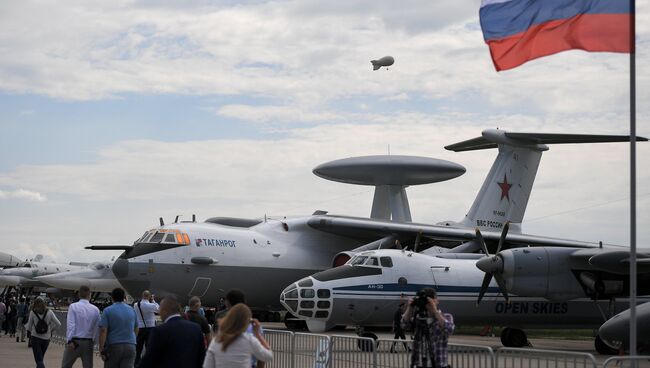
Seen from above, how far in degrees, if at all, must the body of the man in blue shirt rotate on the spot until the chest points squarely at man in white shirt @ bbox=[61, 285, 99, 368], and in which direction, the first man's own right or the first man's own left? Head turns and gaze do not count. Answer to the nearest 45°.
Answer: approximately 45° to the first man's own left

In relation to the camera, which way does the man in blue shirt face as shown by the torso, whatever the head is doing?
away from the camera

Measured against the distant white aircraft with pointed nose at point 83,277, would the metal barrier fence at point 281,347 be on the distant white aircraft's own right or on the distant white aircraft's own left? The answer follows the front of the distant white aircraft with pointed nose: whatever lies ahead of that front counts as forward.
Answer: on the distant white aircraft's own left

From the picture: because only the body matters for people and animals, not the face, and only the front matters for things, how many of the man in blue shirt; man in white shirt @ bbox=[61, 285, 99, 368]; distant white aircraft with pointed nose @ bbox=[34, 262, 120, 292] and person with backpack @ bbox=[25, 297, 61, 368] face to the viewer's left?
1

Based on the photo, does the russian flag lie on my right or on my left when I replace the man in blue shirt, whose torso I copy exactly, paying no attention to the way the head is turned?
on my right

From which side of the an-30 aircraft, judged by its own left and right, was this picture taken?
left

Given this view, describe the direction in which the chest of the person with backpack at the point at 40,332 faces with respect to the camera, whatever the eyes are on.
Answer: away from the camera

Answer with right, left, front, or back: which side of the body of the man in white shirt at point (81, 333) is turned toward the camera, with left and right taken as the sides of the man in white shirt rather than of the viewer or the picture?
back

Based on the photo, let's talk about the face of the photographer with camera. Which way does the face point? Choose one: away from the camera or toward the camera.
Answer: toward the camera

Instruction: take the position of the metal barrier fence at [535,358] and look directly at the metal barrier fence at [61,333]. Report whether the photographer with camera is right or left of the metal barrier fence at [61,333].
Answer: left

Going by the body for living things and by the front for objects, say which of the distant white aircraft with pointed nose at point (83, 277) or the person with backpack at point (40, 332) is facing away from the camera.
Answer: the person with backpack

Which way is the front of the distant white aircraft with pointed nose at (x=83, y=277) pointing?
to the viewer's left

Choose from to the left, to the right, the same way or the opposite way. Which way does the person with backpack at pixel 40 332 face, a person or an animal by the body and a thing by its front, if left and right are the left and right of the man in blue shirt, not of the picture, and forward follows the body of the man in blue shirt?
the same way

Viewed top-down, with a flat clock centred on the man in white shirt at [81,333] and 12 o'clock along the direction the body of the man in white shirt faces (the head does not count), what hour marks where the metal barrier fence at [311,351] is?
The metal barrier fence is roughly at 3 o'clock from the man in white shirt.

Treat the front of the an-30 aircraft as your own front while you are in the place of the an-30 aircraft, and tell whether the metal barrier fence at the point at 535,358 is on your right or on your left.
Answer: on your left
